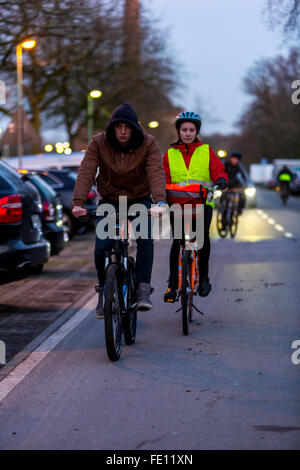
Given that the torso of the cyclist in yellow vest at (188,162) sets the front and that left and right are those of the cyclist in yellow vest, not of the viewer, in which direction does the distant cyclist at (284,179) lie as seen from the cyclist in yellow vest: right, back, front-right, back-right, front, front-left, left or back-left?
back

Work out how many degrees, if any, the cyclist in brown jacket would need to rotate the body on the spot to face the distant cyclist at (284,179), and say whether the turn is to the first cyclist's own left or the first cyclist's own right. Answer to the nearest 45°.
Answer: approximately 180°

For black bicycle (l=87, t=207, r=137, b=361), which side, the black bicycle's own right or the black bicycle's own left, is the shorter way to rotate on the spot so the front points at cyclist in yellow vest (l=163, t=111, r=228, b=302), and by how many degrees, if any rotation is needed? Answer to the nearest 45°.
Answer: approximately 135° to the black bicycle's own left

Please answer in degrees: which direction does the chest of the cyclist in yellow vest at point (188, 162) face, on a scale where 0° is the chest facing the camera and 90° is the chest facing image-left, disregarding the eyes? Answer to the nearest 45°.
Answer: approximately 0°

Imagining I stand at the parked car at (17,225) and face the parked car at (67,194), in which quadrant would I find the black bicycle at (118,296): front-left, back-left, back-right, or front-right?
back-right
